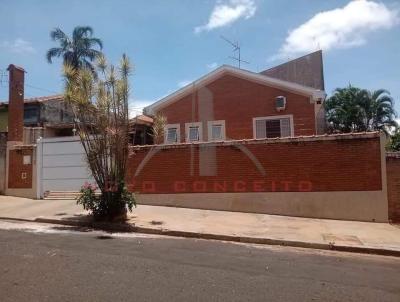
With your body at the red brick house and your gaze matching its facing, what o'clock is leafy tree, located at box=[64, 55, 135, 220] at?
The leafy tree is roughly at 1 o'clock from the red brick house.

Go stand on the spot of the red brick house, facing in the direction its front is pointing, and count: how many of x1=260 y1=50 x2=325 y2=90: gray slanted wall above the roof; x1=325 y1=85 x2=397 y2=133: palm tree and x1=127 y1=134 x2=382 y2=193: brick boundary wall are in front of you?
1

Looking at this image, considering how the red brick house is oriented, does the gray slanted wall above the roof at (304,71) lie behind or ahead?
behind

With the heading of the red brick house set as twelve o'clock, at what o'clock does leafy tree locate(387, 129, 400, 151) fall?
The leafy tree is roughly at 8 o'clock from the red brick house.

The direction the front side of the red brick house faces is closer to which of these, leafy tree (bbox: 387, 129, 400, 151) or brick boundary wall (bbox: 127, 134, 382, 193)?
the brick boundary wall

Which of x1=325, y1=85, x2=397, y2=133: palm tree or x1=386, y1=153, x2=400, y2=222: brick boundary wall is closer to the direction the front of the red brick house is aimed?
the brick boundary wall

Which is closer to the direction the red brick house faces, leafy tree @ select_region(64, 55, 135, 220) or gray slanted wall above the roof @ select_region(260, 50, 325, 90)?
the leafy tree

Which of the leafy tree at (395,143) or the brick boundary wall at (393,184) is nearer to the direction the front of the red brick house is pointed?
the brick boundary wall

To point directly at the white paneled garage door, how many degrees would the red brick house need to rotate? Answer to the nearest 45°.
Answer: approximately 45° to its right

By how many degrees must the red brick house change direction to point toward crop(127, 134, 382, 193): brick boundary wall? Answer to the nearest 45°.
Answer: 0° — it already faces it

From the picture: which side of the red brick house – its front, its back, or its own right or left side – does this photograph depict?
front

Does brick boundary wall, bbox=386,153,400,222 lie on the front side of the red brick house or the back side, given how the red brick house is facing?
on the front side
